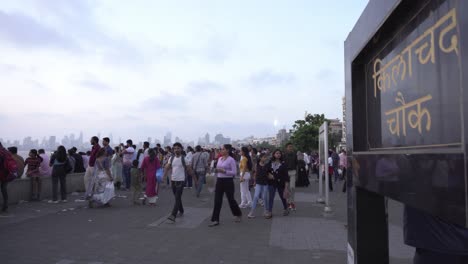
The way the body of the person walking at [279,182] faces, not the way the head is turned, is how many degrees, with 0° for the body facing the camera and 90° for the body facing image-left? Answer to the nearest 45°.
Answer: approximately 45°

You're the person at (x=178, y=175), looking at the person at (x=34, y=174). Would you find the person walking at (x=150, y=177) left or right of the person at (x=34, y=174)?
right

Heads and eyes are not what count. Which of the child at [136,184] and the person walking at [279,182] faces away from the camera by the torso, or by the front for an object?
the child

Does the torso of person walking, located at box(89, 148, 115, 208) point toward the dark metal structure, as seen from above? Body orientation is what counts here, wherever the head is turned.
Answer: no

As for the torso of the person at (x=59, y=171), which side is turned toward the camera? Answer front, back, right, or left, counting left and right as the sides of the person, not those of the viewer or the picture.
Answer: back

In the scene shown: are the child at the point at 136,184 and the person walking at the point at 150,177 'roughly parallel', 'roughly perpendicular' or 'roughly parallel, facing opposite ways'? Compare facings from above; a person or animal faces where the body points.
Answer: roughly parallel
